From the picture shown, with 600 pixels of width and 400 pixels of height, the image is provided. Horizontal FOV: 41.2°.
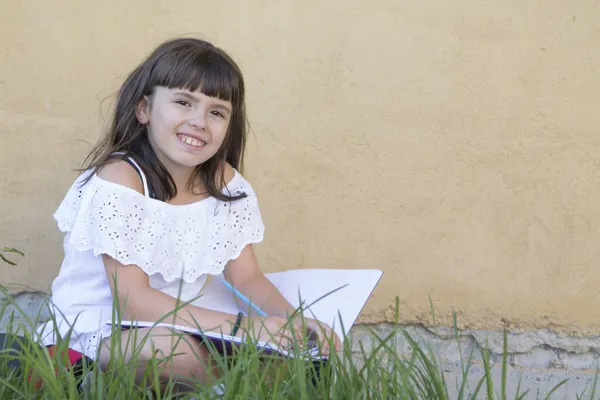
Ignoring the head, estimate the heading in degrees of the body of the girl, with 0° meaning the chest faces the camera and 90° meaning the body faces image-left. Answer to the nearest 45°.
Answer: approximately 315°
